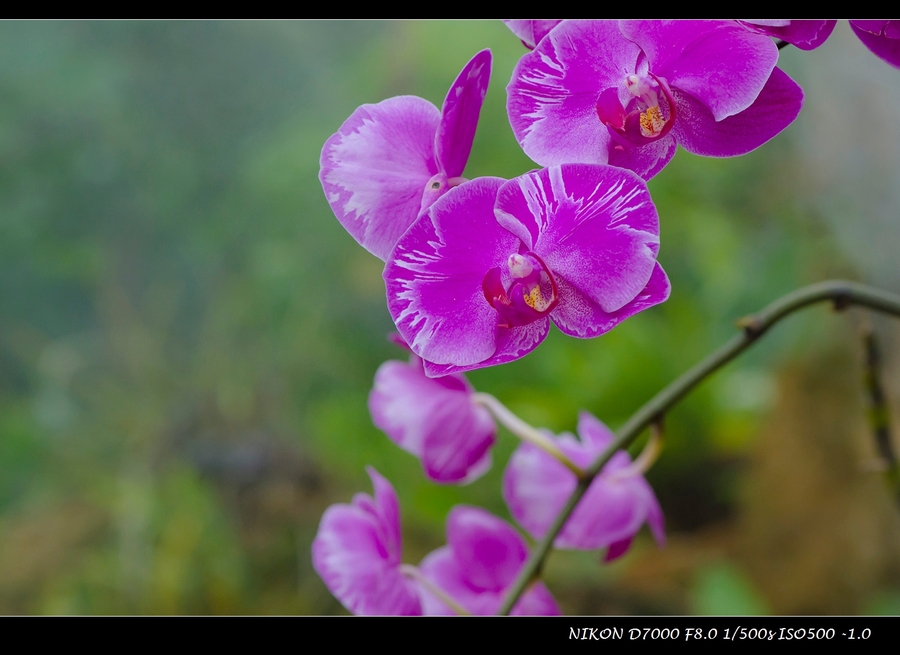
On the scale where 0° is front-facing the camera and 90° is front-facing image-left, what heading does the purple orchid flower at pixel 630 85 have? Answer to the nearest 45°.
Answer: approximately 0°
